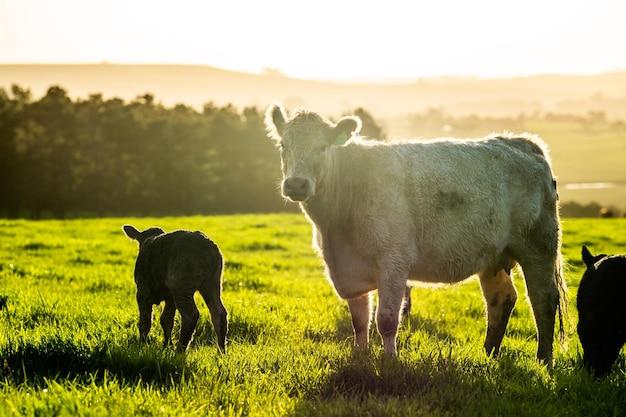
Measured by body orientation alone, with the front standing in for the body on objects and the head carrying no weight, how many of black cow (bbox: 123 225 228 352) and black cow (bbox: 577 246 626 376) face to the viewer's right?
0

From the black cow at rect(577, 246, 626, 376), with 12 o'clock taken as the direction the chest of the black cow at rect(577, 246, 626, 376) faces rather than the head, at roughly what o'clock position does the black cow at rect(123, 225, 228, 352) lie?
the black cow at rect(123, 225, 228, 352) is roughly at 10 o'clock from the black cow at rect(577, 246, 626, 376).

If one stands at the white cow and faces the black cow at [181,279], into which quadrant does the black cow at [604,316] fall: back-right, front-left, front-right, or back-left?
back-left

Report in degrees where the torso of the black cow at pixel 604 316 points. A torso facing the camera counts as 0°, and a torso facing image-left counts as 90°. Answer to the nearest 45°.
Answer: approximately 45°

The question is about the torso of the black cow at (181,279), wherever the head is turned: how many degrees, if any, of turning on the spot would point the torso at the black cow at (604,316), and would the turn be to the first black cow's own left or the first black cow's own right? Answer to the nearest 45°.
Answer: approximately 135° to the first black cow's own right

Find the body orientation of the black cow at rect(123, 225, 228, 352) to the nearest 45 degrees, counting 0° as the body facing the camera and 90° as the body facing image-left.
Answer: approximately 135°

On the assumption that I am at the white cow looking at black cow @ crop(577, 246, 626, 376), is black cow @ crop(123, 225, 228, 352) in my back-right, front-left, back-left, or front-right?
back-right

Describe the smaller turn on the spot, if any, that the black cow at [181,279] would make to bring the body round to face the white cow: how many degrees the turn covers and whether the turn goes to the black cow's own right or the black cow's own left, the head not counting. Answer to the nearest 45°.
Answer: approximately 135° to the black cow's own right
